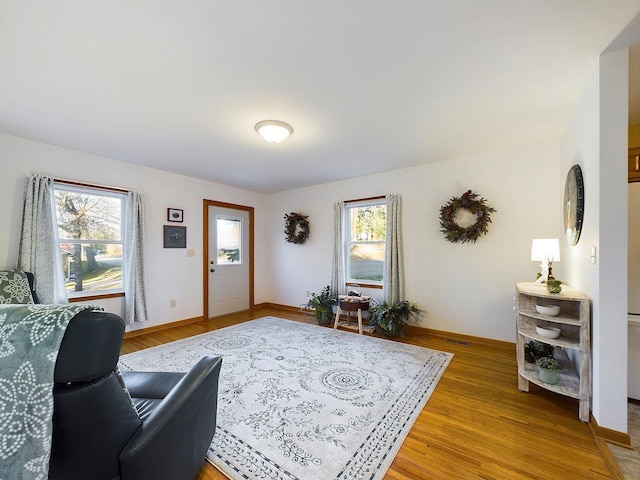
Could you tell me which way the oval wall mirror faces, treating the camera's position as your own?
facing to the left of the viewer

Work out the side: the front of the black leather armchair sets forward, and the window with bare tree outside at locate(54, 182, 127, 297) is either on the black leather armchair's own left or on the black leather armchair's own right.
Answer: on the black leather armchair's own left

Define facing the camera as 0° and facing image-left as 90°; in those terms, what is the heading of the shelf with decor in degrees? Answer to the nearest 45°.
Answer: approximately 45°

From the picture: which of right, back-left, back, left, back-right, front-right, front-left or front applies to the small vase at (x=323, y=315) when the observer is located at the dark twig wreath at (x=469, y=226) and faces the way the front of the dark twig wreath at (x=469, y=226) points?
right

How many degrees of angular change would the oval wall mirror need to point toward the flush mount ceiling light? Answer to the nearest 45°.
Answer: approximately 45° to its left

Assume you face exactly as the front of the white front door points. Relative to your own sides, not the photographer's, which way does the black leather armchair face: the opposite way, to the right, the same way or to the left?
to the left

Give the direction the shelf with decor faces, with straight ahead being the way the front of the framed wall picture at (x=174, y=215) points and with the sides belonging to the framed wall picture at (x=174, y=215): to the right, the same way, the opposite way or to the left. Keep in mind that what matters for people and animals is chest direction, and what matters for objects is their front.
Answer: the opposite way

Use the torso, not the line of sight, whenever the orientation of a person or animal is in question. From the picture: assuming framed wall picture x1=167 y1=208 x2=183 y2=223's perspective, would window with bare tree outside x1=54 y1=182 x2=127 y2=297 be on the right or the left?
on its right

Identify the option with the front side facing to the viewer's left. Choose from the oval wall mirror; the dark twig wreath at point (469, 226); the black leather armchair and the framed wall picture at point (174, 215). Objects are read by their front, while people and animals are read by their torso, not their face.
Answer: the oval wall mirror

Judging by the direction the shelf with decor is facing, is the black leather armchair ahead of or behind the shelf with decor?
ahead

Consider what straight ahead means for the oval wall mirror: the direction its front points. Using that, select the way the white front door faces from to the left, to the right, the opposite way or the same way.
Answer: the opposite way

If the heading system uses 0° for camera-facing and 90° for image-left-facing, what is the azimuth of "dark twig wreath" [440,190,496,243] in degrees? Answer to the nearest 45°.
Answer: approximately 0°
